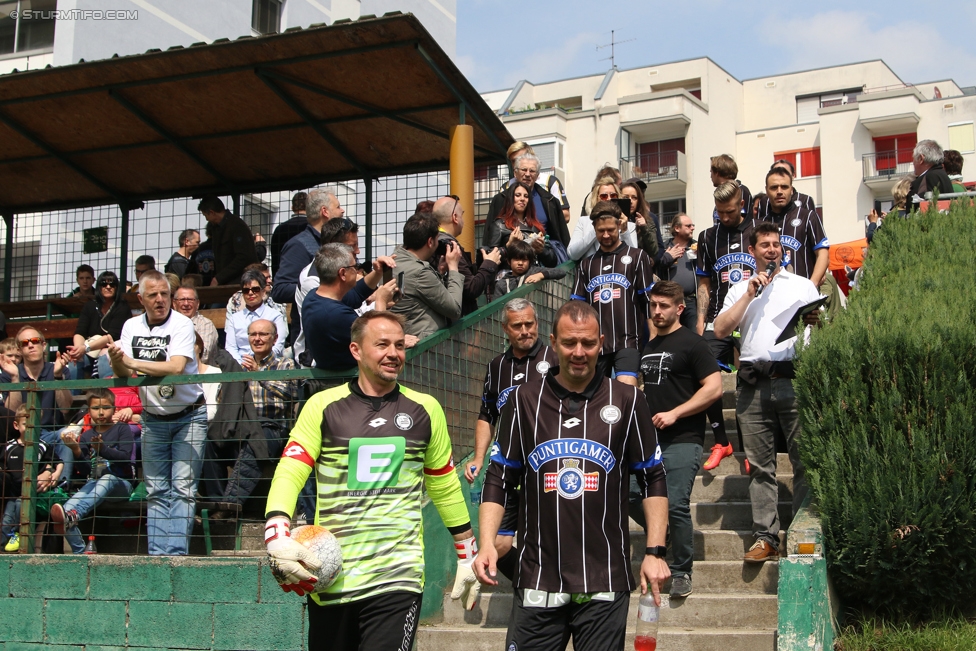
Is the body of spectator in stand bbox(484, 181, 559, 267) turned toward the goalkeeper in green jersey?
yes

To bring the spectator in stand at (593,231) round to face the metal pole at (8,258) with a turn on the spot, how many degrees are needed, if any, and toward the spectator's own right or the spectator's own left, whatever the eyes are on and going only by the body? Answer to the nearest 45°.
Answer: approximately 135° to the spectator's own right

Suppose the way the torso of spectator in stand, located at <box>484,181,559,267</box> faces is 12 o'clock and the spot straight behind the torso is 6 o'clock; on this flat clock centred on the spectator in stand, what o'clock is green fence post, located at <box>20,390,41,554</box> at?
The green fence post is roughly at 2 o'clock from the spectator in stand.

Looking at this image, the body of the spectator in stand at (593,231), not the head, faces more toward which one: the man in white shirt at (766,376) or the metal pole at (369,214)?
the man in white shirt

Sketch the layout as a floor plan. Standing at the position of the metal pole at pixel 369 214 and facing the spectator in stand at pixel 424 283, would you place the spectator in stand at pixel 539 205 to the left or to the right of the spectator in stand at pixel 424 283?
left

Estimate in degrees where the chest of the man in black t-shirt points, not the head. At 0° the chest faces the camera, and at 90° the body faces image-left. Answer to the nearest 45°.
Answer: approximately 45°

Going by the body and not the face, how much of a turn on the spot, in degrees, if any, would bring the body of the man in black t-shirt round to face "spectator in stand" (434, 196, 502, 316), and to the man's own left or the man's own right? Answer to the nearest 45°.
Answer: approximately 90° to the man's own right

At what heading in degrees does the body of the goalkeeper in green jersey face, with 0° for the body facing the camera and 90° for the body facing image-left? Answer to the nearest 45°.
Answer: approximately 0°
